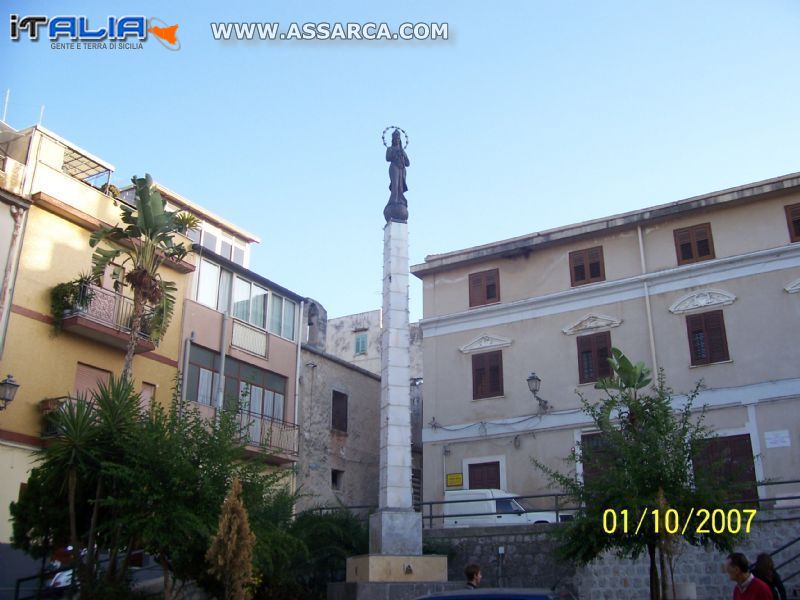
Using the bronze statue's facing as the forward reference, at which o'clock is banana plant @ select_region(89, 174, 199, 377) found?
The banana plant is roughly at 3 o'clock from the bronze statue.

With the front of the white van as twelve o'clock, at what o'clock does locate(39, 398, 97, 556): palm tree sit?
The palm tree is roughly at 4 o'clock from the white van.

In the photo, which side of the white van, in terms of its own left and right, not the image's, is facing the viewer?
right

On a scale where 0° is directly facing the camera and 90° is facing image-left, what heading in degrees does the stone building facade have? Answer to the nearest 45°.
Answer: approximately 315°

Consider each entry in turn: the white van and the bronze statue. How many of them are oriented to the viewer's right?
1

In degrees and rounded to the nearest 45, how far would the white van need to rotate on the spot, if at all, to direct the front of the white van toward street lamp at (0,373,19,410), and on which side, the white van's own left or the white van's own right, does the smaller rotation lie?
approximately 135° to the white van's own right

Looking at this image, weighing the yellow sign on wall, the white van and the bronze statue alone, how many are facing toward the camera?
2

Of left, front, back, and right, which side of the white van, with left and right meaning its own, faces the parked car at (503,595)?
right

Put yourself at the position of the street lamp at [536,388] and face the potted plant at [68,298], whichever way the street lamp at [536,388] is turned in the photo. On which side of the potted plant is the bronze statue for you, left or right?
left

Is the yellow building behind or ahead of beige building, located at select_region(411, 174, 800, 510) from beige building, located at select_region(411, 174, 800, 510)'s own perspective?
ahead
